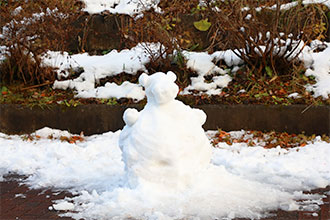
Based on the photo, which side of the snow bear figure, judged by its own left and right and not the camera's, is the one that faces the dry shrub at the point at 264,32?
back

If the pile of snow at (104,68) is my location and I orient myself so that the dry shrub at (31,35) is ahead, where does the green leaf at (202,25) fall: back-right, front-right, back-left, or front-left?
back-right

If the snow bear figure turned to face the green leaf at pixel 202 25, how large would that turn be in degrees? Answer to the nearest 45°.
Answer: approximately 180°

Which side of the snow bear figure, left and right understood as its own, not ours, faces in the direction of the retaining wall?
back

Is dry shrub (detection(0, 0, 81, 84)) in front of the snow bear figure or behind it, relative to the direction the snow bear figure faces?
behind

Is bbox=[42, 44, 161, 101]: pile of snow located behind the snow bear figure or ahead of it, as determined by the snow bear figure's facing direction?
behind

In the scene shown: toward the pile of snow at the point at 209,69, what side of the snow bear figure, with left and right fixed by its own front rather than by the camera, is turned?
back

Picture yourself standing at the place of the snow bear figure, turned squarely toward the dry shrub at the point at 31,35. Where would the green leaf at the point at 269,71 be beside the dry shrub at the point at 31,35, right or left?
right

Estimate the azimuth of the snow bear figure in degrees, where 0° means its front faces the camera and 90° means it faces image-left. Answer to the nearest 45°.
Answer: approximately 0°

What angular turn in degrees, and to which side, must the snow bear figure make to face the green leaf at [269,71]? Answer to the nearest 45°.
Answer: approximately 135° to its left
